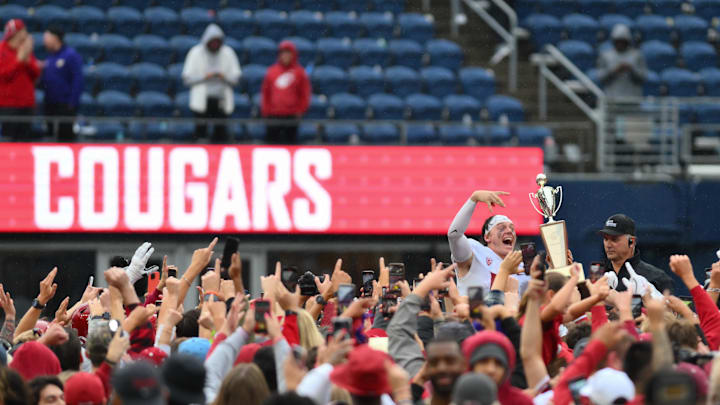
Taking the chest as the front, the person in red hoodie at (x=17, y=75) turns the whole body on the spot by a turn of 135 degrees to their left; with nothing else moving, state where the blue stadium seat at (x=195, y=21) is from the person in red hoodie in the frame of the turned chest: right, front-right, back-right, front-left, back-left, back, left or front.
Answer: front-right

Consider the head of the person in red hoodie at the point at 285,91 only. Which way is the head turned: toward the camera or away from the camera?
toward the camera

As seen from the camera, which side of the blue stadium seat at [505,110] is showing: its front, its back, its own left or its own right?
front

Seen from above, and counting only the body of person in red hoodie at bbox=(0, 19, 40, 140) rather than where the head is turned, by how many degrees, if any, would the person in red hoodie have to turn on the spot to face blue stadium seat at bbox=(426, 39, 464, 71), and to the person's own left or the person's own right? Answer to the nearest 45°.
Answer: approximately 45° to the person's own left

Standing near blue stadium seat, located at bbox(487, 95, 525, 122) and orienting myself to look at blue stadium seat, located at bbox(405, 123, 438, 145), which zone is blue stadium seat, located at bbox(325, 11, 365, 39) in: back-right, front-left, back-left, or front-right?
front-right

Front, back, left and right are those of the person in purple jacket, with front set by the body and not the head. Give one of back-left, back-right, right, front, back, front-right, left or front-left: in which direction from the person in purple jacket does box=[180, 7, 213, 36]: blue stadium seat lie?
back

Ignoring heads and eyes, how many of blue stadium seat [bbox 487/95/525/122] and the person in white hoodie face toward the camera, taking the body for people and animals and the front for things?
2

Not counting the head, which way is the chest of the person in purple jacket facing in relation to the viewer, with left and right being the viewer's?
facing the viewer and to the left of the viewer

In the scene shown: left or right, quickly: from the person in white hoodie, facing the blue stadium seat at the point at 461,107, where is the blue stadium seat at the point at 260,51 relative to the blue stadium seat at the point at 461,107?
left

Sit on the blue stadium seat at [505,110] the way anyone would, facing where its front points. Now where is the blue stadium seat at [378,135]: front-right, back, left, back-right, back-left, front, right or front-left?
front-right

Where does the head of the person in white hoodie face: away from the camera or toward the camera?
toward the camera
